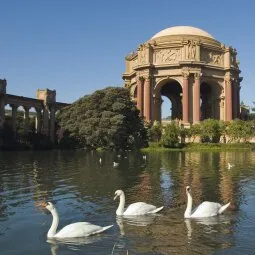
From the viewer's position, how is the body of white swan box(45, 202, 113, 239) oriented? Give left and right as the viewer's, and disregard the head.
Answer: facing to the left of the viewer
